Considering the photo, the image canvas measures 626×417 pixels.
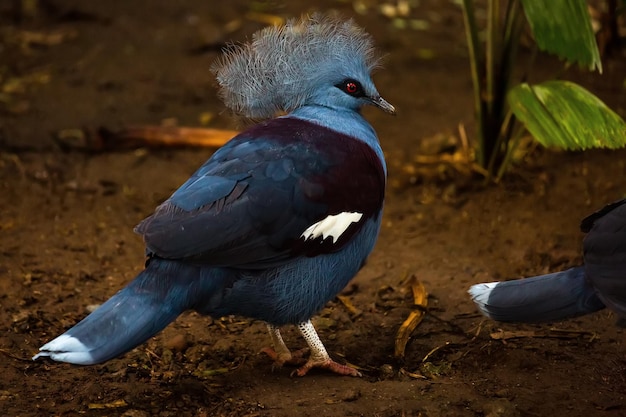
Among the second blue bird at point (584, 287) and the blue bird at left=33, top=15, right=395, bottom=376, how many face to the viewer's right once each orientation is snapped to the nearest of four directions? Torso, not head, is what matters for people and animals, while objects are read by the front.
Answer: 2

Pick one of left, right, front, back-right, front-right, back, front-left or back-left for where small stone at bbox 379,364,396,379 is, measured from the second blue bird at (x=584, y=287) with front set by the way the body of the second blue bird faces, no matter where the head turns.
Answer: back

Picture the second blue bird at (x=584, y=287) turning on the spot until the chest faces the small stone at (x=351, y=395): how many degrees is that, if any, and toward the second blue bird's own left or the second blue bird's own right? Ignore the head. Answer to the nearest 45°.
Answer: approximately 180°

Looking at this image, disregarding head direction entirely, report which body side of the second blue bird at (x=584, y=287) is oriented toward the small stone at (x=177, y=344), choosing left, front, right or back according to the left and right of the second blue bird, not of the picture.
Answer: back

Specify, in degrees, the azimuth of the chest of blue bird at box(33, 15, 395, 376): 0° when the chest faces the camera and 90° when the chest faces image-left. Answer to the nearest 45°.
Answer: approximately 270°

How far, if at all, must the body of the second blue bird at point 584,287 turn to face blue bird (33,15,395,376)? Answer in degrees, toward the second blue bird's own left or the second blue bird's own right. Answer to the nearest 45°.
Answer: approximately 180°

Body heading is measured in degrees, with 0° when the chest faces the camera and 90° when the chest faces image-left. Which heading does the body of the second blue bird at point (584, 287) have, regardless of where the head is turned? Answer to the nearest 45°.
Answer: approximately 270°
